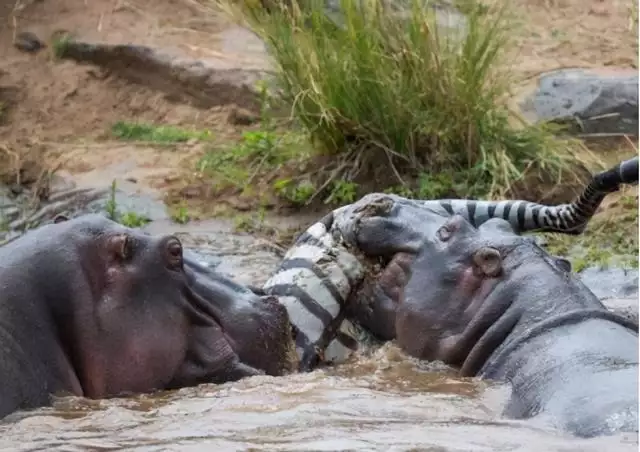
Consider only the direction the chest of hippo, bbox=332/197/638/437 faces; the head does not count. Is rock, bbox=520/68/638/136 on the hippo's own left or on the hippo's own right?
on the hippo's own right

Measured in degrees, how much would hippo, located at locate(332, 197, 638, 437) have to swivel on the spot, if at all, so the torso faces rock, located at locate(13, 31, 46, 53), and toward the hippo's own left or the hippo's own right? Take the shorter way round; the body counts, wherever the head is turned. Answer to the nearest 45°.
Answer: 0° — it already faces it

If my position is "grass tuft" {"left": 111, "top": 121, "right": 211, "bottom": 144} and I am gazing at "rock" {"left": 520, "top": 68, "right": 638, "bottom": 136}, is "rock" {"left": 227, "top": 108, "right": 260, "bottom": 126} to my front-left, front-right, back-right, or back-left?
front-left

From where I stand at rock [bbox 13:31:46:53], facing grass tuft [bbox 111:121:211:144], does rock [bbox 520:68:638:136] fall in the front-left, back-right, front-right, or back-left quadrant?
front-left

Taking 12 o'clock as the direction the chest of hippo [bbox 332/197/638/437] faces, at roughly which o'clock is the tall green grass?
The tall green grass is roughly at 1 o'clock from the hippo.

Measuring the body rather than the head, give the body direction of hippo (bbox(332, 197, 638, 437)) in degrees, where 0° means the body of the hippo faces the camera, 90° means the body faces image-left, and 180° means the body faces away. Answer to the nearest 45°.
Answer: approximately 135°

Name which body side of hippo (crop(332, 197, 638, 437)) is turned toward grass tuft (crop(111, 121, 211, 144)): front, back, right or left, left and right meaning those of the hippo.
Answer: front
